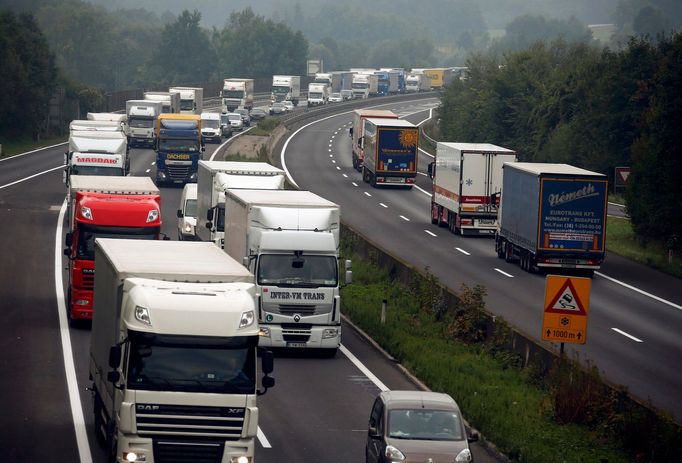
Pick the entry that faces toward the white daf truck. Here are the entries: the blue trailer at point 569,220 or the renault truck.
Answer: the renault truck

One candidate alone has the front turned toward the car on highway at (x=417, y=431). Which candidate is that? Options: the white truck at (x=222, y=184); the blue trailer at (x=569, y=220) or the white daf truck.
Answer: the white truck

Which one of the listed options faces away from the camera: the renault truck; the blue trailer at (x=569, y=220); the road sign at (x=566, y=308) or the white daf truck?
the blue trailer

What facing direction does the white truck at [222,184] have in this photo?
toward the camera

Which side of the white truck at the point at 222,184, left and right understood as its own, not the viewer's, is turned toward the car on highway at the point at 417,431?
front

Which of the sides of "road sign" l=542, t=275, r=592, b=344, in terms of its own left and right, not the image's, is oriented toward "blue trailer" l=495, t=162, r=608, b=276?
back

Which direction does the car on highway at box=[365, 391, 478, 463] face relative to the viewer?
toward the camera

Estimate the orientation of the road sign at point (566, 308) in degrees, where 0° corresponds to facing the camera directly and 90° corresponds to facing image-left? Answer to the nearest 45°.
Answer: approximately 0°

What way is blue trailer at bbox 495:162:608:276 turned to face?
away from the camera

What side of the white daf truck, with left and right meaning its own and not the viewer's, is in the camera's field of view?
front

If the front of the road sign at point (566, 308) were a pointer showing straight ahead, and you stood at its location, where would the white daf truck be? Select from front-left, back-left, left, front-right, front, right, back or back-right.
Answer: front-right

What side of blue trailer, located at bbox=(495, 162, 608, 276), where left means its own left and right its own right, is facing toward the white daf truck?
back

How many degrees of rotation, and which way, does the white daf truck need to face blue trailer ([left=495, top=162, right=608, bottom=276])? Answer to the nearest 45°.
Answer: approximately 135° to its left
